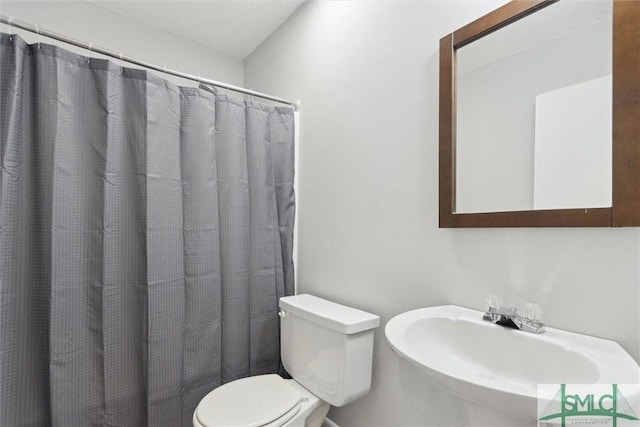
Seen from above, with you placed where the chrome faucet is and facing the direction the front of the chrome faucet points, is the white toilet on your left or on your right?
on your right

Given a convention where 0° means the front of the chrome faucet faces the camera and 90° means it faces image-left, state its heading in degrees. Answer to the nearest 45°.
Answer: approximately 45°

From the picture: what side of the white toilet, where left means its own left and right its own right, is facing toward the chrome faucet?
left

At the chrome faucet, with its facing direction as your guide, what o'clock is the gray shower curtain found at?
The gray shower curtain is roughly at 1 o'clock from the chrome faucet.

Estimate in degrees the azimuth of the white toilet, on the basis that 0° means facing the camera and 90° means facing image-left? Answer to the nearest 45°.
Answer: approximately 45°
